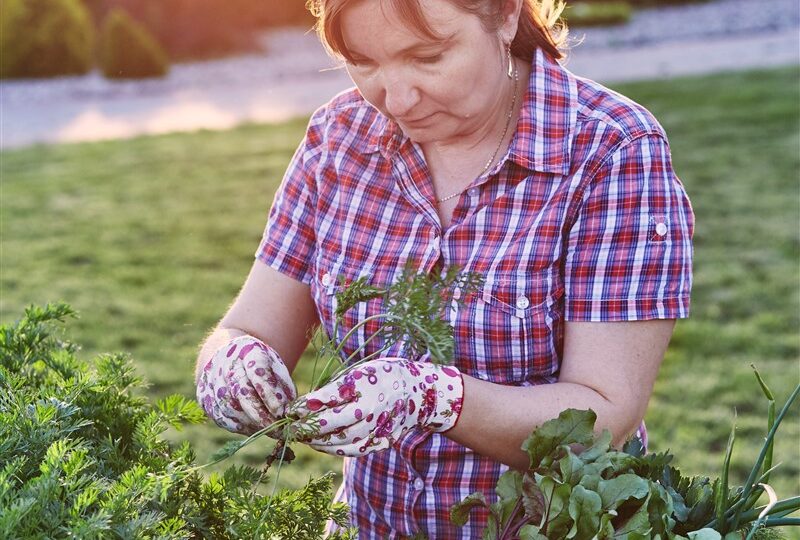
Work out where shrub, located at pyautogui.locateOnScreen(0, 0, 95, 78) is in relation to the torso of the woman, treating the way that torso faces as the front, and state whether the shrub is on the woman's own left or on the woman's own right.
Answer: on the woman's own right

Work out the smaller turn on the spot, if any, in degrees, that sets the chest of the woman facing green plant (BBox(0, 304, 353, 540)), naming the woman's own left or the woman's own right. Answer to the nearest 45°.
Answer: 0° — they already face it

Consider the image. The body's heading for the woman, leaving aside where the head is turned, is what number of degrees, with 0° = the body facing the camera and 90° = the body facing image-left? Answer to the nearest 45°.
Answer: approximately 45°

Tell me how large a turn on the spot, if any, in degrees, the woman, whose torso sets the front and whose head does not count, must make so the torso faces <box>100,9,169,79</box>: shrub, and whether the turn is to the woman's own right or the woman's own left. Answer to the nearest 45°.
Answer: approximately 135° to the woman's own right

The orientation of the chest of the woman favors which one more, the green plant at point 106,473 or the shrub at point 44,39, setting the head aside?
the green plant

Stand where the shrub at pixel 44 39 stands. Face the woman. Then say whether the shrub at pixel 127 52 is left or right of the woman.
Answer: left
